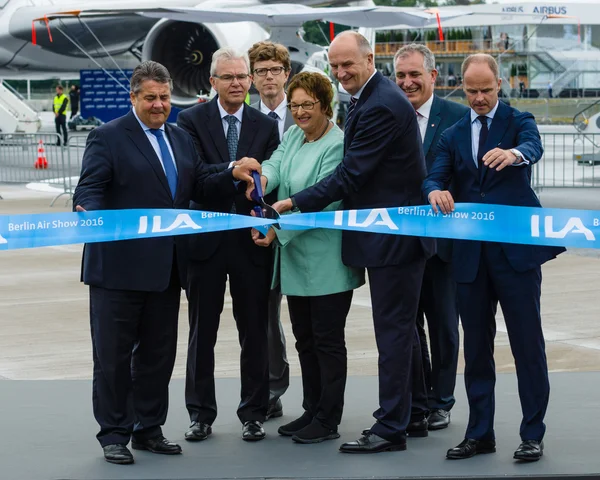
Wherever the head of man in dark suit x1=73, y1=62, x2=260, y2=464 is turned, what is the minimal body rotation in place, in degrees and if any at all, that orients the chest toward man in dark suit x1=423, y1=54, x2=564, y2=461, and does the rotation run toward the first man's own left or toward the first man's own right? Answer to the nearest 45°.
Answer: approximately 45° to the first man's own left

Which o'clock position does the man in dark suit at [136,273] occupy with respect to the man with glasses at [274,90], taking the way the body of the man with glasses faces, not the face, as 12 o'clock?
The man in dark suit is roughly at 1 o'clock from the man with glasses.

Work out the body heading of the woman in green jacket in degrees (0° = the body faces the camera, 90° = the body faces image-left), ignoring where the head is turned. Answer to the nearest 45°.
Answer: approximately 45°

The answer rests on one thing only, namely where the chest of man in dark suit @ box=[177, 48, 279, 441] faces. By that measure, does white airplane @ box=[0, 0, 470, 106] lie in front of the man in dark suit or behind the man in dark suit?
behind

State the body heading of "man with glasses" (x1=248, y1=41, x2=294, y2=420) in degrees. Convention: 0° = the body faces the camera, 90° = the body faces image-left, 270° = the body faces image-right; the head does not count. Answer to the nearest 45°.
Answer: approximately 0°

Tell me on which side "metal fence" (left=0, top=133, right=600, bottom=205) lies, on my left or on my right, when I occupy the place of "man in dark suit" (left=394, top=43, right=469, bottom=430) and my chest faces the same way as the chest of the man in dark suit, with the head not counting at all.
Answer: on my right
